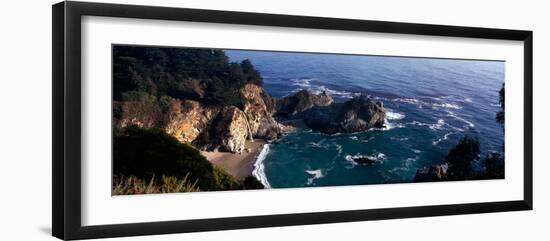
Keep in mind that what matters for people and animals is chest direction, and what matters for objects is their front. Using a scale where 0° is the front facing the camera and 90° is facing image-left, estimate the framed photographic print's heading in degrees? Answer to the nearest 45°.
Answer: approximately 315°
